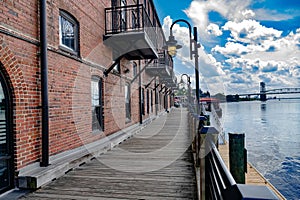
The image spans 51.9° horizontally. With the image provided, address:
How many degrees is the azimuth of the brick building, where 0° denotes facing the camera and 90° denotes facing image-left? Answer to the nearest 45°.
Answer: approximately 270°
